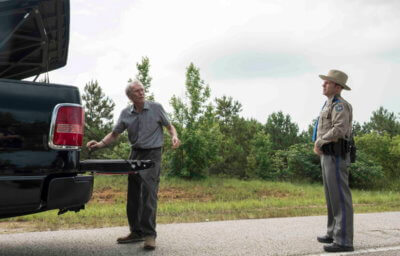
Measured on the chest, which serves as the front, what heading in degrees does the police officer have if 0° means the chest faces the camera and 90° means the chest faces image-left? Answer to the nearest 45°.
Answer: approximately 90°

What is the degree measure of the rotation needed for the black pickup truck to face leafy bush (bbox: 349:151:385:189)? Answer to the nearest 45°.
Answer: approximately 135° to its right

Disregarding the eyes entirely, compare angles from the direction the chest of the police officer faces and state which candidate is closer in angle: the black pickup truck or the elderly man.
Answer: the elderly man

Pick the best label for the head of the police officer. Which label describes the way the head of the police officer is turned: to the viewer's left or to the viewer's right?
to the viewer's left

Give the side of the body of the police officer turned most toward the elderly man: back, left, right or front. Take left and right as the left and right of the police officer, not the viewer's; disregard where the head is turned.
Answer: front

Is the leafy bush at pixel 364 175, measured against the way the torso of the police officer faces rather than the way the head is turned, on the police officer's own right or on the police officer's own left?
on the police officer's own right

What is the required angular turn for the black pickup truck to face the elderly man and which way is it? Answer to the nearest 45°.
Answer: approximately 135° to its right

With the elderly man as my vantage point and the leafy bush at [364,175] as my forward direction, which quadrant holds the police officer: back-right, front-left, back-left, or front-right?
front-right

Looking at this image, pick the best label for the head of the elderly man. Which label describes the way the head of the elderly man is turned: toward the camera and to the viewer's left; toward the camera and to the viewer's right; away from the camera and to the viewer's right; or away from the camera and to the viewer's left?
toward the camera and to the viewer's right
